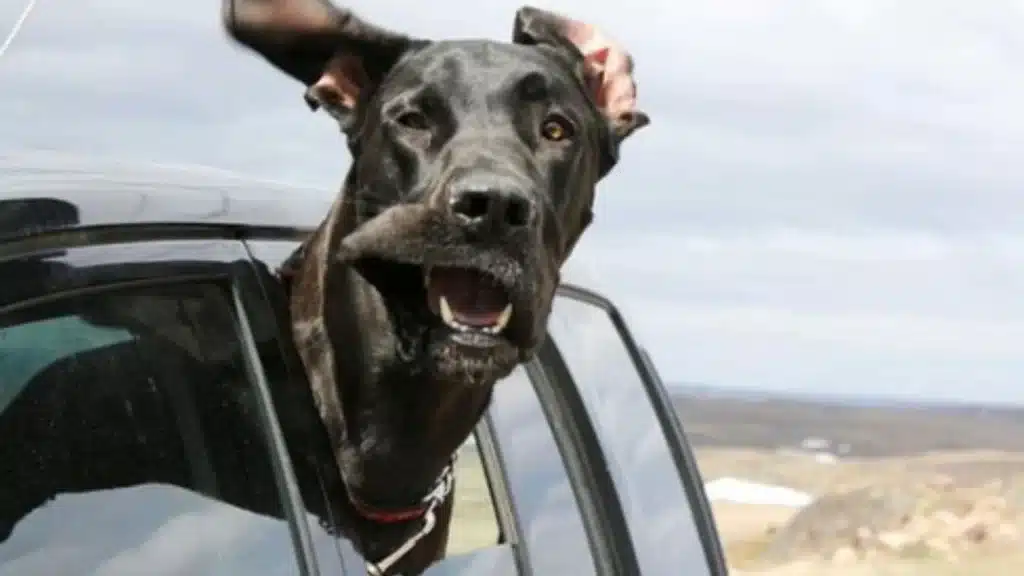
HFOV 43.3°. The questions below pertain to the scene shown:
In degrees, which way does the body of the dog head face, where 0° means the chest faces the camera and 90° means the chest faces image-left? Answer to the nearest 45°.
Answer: approximately 0°
